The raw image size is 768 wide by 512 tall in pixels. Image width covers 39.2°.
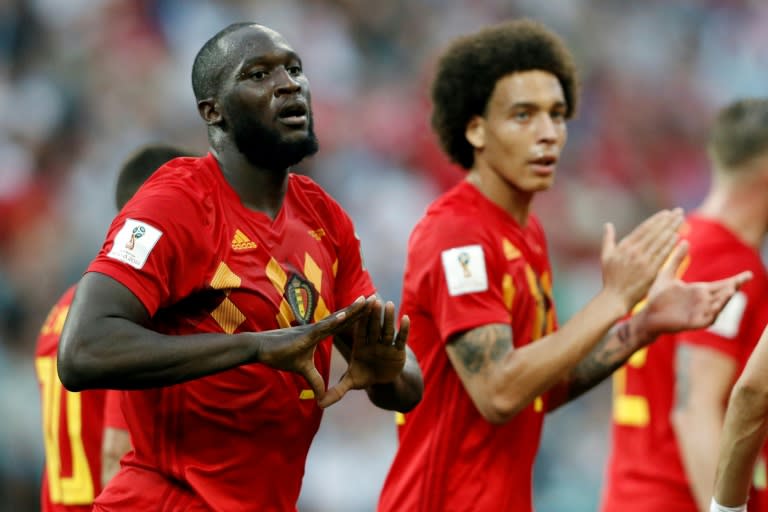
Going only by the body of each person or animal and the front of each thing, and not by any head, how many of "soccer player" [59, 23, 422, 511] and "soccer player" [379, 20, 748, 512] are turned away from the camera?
0

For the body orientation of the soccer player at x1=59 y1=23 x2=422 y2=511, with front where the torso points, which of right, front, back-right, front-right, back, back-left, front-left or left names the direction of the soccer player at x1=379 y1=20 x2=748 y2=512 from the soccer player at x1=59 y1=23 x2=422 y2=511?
left

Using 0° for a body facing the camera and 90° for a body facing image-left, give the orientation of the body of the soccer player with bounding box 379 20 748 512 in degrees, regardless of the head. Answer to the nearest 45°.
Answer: approximately 315°

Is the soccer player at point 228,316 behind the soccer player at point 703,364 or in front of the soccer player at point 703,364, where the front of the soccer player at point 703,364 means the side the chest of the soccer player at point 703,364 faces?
behind

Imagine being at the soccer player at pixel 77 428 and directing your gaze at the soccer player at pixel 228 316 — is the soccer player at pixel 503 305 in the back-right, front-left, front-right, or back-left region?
front-left

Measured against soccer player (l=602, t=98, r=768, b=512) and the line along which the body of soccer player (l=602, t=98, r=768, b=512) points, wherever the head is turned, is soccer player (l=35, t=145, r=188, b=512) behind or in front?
behind

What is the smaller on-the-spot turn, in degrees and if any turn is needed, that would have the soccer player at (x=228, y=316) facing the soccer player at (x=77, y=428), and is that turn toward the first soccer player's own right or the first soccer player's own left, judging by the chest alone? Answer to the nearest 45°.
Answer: approximately 180°

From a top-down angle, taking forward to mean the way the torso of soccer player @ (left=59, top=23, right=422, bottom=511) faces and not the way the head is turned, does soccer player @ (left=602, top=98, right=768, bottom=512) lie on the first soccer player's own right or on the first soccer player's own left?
on the first soccer player's own left

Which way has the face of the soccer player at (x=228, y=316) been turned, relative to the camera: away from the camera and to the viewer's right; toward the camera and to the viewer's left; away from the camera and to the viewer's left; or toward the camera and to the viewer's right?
toward the camera and to the viewer's right

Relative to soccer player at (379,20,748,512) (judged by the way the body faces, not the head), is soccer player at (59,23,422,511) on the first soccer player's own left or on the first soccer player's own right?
on the first soccer player's own right

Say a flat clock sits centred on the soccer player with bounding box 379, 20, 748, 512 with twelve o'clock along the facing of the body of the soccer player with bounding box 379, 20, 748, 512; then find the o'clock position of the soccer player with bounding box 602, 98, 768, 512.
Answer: the soccer player with bounding box 602, 98, 768, 512 is roughly at 9 o'clock from the soccer player with bounding box 379, 20, 748, 512.

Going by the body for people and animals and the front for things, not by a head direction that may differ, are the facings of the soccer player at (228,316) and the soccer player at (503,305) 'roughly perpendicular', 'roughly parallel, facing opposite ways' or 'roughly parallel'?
roughly parallel

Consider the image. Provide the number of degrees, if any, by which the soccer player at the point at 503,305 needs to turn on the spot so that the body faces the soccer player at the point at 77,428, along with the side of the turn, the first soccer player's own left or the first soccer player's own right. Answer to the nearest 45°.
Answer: approximately 135° to the first soccer player's own right

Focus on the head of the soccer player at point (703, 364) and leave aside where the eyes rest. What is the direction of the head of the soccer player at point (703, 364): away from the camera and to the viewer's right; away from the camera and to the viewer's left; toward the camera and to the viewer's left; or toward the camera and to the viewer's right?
away from the camera and to the viewer's right
